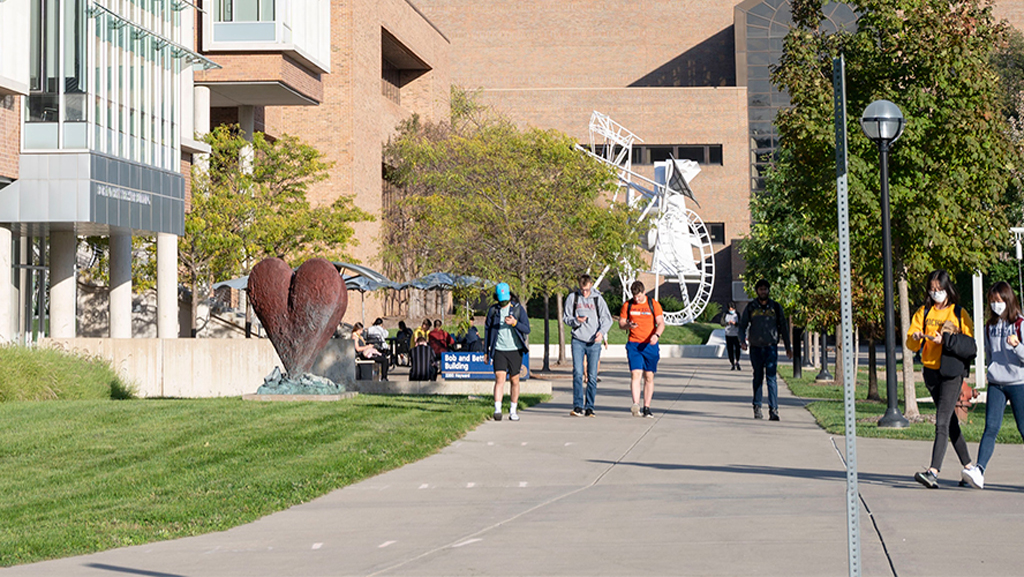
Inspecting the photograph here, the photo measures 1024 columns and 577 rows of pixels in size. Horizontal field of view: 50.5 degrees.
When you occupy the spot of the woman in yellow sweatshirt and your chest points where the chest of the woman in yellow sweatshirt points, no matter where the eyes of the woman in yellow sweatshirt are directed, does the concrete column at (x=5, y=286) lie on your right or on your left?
on your right

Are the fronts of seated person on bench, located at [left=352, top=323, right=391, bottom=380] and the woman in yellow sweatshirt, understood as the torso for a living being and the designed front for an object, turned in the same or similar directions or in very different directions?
very different directions

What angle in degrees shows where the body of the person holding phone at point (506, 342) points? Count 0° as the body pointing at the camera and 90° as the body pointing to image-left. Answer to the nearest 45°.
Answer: approximately 0°

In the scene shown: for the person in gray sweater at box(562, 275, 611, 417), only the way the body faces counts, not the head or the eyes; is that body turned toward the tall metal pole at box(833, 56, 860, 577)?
yes

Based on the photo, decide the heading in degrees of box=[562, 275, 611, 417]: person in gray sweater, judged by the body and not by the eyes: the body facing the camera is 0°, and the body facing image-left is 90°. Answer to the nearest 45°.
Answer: approximately 0°
